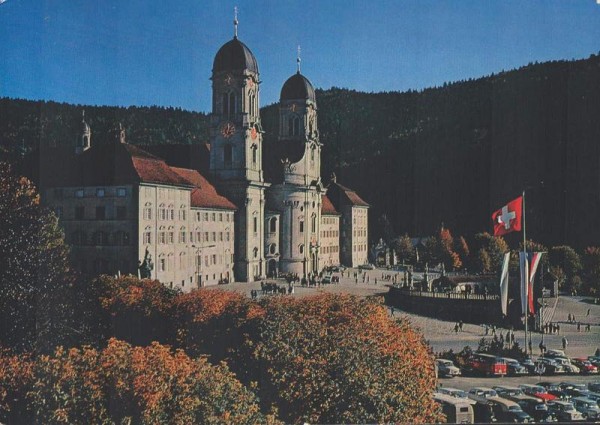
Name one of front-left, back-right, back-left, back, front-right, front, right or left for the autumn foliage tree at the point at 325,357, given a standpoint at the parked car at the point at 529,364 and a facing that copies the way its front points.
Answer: right

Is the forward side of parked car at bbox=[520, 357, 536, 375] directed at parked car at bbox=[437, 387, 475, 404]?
no

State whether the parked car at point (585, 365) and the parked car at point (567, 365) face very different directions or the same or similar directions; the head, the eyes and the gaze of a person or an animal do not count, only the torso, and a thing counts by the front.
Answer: same or similar directions

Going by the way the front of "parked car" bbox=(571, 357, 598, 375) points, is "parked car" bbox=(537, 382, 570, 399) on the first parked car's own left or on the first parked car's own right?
on the first parked car's own right

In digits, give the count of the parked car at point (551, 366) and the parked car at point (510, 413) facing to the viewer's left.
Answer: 0

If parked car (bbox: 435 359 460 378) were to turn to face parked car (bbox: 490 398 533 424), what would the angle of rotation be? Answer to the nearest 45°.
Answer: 0° — it already faces it

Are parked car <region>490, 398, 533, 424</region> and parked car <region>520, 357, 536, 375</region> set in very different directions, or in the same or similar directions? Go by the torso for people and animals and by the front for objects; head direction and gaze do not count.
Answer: same or similar directions

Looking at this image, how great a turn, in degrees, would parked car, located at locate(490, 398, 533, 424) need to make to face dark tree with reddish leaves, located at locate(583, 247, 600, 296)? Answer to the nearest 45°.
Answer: approximately 90° to its left

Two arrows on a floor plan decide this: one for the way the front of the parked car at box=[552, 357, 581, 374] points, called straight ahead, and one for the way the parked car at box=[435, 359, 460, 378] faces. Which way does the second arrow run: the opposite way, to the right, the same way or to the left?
the same way

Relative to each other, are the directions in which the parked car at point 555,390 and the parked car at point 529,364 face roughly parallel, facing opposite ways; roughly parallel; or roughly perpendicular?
roughly parallel

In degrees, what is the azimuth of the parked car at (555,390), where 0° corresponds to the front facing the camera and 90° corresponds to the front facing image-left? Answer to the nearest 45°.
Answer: approximately 315°

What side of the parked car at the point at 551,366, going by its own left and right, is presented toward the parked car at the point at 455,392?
right

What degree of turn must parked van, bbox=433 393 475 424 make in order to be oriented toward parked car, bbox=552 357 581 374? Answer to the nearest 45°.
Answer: approximately 90° to its right

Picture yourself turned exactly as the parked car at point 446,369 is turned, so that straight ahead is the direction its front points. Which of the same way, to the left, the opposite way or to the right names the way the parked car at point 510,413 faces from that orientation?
the same way

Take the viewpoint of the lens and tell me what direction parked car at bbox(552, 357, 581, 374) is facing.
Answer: facing the viewer and to the right of the viewer

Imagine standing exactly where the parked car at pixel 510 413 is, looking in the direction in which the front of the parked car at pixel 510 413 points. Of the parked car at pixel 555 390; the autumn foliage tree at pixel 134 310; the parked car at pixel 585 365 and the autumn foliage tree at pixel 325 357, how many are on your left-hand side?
2
